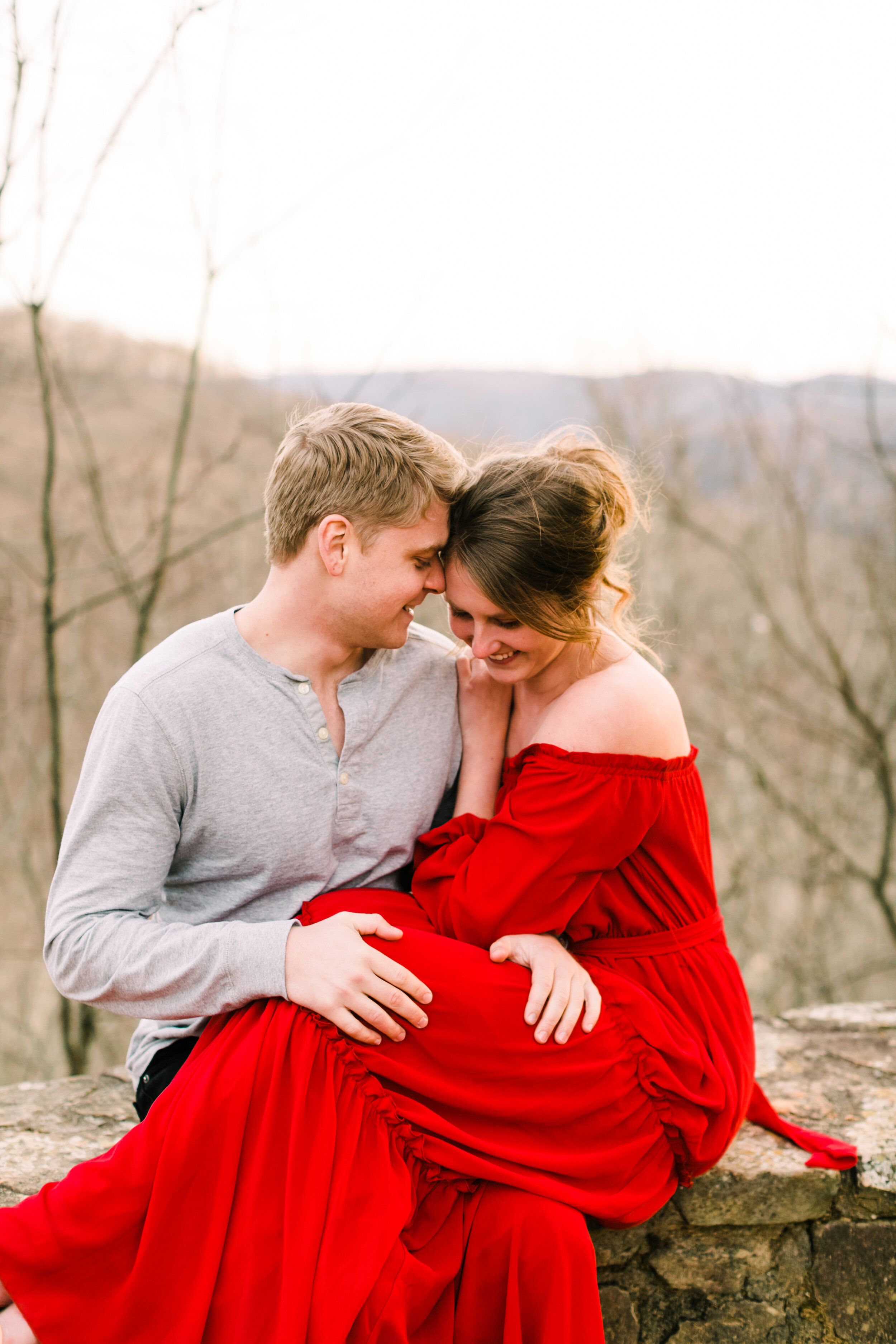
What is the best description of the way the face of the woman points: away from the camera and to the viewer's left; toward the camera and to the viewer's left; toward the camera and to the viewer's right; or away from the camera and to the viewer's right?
toward the camera and to the viewer's left

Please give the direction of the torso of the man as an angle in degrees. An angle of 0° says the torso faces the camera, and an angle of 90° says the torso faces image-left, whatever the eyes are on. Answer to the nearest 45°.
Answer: approximately 315°
